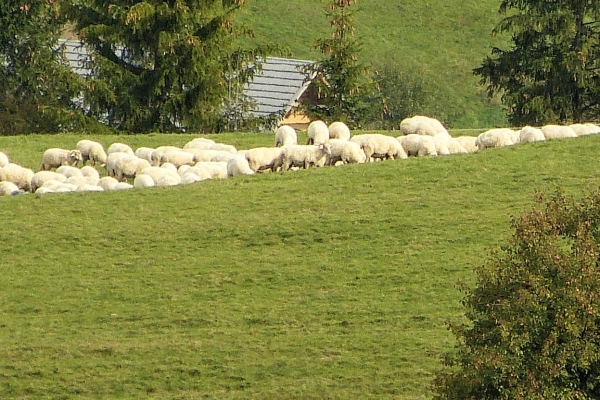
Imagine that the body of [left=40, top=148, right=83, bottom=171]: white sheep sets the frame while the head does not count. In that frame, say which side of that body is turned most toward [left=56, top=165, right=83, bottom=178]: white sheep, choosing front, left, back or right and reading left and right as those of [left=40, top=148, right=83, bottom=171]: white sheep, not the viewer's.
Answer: right

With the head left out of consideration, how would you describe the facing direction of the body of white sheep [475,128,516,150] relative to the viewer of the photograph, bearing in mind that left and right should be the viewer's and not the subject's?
facing to the left of the viewer

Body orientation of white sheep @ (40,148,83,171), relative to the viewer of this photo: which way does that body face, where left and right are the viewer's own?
facing to the right of the viewer

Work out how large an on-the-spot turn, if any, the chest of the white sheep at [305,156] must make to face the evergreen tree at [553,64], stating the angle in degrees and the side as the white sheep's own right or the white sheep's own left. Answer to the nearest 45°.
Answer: approximately 45° to the white sheep's own left
